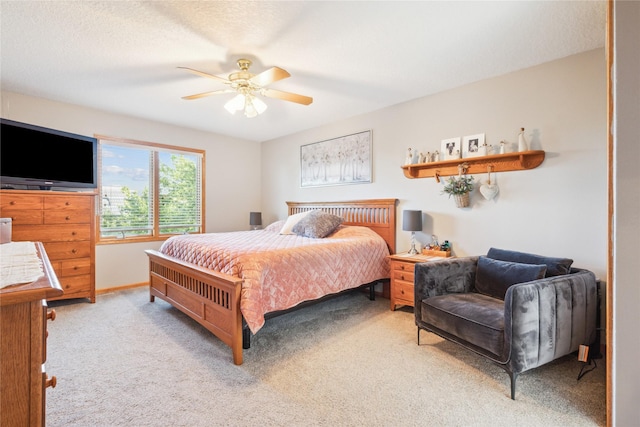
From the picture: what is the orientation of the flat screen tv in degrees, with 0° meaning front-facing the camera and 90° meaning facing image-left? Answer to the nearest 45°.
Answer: approximately 315°

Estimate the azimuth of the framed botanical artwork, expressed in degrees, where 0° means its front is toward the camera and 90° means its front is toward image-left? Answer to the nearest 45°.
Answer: approximately 45°

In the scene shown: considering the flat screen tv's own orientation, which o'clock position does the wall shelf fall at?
The wall shelf is roughly at 12 o'clock from the flat screen tv.

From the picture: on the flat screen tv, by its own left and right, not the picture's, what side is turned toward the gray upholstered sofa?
front

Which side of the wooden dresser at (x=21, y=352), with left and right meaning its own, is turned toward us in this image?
right

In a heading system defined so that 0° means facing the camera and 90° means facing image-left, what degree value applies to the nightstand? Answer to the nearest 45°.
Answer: approximately 45°

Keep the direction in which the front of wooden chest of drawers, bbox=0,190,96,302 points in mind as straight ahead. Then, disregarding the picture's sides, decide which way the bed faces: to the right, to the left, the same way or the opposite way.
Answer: to the right

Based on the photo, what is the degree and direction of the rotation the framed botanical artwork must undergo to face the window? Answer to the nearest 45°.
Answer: approximately 45° to its right

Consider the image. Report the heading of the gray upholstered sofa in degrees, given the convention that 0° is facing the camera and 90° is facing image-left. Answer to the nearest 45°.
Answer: approximately 45°

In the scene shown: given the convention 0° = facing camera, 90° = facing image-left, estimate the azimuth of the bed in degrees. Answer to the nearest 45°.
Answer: approximately 45°

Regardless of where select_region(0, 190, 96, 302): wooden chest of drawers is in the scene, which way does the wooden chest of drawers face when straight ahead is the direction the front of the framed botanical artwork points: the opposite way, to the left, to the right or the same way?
to the left
